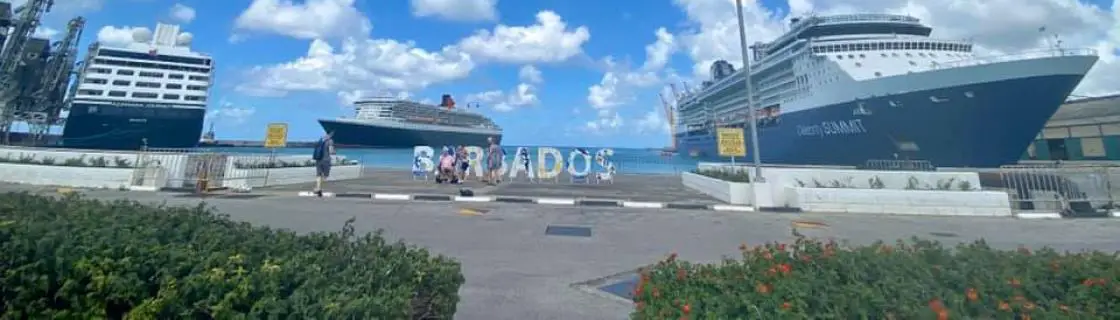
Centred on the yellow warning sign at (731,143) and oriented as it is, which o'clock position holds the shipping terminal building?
The shipping terminal building is roughly at 7 o'clock from the yellow warning sign.

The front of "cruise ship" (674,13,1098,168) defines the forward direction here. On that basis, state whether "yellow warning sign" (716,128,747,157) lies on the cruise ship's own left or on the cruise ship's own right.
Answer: on the cruise ship's own right

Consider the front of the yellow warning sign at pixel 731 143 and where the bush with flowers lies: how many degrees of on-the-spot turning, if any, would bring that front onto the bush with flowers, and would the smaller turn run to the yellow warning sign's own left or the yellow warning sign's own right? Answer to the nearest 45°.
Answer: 0° — it already faces it

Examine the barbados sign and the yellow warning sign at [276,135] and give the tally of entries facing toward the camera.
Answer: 2

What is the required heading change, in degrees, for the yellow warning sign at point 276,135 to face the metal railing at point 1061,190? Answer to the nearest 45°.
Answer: approximately 45° to its left

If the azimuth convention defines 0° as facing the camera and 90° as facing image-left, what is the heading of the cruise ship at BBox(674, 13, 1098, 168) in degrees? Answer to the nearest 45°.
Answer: approximately 315°

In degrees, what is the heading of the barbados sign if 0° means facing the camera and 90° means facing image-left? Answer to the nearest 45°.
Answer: approximately 0°
